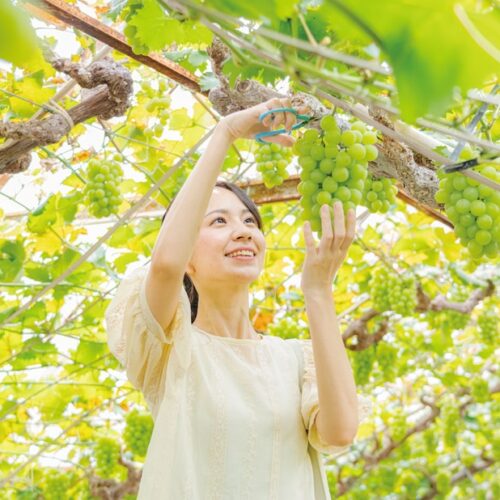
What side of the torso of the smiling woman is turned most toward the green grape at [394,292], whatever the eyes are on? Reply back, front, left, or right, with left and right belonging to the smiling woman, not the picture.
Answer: left

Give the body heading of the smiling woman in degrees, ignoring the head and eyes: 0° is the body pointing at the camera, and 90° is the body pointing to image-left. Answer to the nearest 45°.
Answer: approximately 315°

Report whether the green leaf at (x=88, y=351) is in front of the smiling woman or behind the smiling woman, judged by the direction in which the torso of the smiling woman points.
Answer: behind

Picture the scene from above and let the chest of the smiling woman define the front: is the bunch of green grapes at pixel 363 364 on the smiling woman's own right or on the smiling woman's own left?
on the smiling woman's own left

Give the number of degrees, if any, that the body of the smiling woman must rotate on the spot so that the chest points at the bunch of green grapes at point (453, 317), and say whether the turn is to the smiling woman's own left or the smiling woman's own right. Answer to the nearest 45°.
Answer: approximately 90° to the smiling woman's own left

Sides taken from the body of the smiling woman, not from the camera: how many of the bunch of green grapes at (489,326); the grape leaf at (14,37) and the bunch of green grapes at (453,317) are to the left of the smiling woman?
2

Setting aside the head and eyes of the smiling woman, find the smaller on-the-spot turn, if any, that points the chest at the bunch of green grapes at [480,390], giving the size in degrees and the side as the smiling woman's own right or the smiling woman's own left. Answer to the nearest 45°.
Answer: approximately 90° to the smiling woman's own left

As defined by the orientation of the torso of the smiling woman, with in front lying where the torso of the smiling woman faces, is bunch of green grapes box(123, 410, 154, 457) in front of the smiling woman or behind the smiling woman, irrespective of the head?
behind

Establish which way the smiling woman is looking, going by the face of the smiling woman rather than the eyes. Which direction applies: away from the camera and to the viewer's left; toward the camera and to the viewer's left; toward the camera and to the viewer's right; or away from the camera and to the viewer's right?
toward the camera and to the viewer's right
